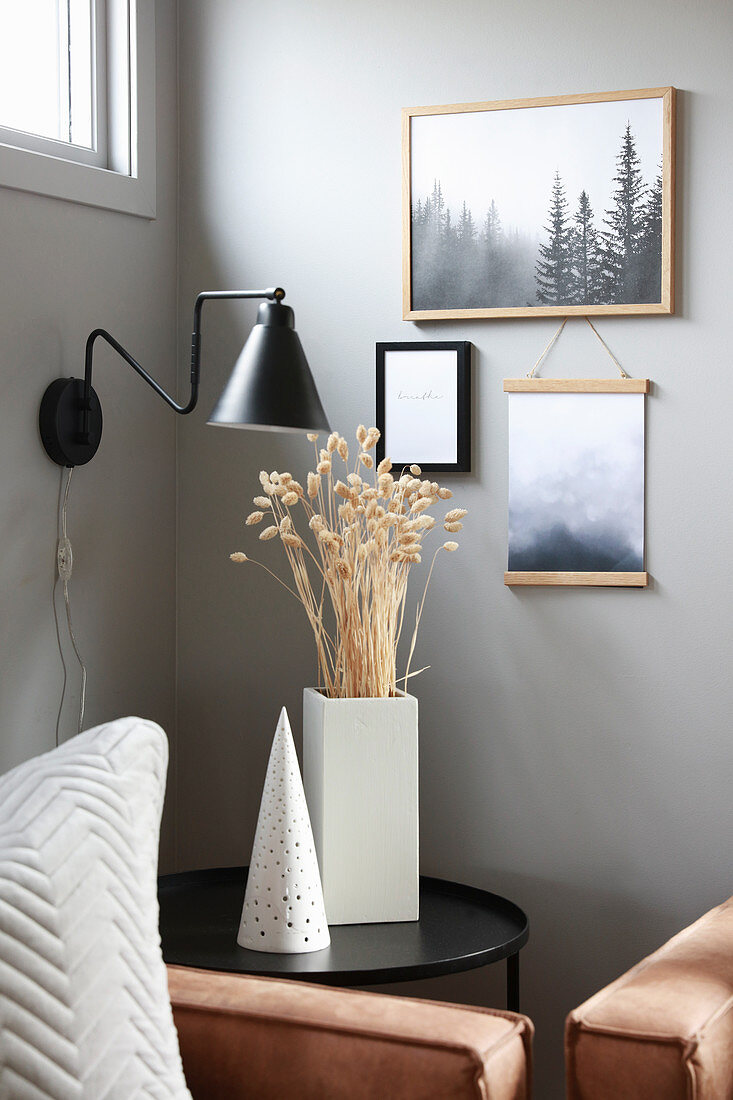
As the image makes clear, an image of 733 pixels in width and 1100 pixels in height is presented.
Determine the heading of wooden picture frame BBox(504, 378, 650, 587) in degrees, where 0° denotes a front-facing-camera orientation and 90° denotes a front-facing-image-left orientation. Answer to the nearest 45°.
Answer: approximately 0°

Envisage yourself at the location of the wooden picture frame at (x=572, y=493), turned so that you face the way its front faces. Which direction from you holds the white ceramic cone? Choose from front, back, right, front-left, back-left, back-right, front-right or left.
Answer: front-right

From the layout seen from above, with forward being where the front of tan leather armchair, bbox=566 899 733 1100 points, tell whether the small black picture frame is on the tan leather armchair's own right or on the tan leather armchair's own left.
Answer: on the tan leather armchair's own right

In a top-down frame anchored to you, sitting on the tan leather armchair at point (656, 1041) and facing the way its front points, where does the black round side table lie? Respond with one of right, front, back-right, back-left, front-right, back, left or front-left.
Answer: right

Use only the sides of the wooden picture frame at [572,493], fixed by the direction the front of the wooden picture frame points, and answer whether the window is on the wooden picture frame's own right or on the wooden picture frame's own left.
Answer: on the wooden picture frame's own right

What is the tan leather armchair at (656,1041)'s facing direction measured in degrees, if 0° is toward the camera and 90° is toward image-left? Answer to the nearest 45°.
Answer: approximately 45°

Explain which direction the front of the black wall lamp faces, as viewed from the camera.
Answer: facing the viewer and to the right of the viewer

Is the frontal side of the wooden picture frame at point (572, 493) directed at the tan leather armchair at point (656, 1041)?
yes

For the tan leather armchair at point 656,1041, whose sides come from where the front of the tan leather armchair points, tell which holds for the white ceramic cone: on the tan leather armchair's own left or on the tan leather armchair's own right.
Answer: on the tan leather armchair's own right

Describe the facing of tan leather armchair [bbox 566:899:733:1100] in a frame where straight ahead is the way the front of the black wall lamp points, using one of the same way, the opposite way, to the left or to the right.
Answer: to the right
